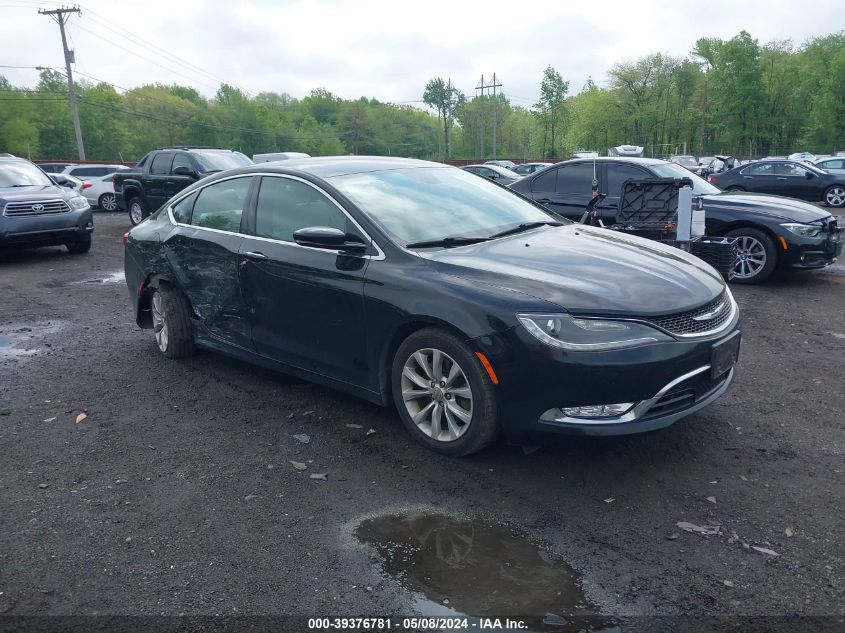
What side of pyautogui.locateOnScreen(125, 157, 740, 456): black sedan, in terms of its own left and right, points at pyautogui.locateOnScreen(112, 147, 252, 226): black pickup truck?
back

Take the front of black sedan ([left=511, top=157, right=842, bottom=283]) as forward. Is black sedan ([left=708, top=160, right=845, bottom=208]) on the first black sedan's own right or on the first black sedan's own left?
on the first black sedan's own left

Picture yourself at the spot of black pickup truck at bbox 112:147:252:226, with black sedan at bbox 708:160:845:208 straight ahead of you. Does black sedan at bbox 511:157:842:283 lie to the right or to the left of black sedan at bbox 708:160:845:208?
right

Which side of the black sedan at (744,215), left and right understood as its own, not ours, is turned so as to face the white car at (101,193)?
back

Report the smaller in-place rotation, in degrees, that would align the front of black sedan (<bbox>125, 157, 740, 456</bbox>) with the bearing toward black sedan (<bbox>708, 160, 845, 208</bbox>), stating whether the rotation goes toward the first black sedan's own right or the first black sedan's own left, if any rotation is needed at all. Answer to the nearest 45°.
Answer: approximately 90° to the first black sedan's own left

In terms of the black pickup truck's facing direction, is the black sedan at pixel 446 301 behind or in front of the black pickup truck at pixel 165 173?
in front

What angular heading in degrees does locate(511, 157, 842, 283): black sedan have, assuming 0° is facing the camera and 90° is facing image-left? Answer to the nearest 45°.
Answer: approximately 315°

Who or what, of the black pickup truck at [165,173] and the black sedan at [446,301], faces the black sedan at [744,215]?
the black pickup truck

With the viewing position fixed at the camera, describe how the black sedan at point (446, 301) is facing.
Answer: facing the viewer and to the right of the viewer

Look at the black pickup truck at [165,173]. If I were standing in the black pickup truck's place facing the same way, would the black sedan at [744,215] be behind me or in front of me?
in front

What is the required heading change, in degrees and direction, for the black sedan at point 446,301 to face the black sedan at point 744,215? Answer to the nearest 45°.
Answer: approximately 90° to its left

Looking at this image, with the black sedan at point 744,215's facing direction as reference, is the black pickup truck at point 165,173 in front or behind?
behind
